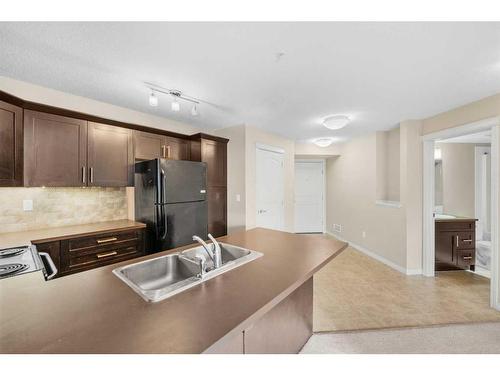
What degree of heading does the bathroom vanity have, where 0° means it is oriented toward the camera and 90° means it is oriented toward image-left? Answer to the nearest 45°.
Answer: approximately 0°

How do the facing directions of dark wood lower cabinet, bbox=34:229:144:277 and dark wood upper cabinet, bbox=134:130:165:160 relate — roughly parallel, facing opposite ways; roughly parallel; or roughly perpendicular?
roughly parallel

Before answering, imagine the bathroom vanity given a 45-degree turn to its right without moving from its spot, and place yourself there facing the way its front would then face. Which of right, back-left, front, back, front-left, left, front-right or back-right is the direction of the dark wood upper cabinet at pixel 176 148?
front

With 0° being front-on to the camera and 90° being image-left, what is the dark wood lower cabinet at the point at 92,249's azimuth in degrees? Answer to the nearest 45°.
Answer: approximately 315°

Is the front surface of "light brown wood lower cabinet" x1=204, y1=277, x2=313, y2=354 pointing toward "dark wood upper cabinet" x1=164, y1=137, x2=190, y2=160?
no

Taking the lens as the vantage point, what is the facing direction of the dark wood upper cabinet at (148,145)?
facing the viewer and to the right of the viewer

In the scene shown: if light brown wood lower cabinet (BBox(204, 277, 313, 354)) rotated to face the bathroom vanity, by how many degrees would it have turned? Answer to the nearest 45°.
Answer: approximately 90° to its left
